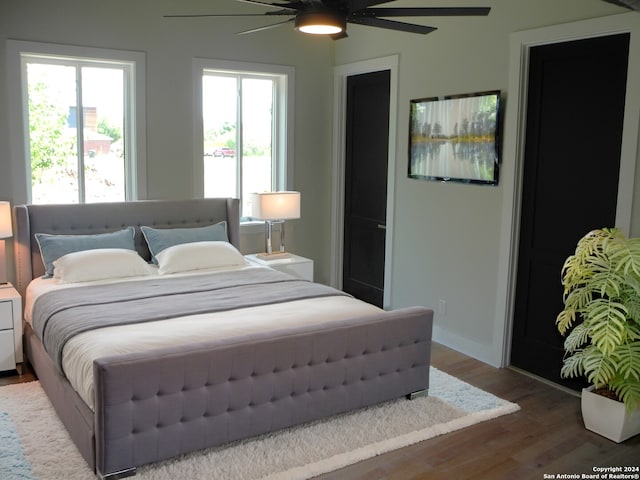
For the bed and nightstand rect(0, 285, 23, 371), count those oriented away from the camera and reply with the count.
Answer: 0

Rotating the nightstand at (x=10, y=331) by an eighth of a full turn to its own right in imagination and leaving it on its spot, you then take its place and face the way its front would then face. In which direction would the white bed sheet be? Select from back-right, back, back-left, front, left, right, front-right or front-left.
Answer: left

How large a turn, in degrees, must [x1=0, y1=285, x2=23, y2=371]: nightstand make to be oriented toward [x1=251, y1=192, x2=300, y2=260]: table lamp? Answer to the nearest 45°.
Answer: approximately 90° to its left

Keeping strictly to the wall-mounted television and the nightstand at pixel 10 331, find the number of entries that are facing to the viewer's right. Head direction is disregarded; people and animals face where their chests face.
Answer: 0

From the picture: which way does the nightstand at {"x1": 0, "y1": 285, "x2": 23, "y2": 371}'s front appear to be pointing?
toward the camera

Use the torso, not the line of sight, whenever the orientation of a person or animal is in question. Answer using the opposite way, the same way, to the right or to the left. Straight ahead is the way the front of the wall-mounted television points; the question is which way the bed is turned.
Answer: to the left

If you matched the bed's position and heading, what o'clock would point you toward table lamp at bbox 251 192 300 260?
The table lamp is roughly at 8 o'clock from the bed.

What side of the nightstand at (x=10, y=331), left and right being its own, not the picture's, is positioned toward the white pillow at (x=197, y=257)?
left

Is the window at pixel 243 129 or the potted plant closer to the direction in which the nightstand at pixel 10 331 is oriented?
the potted plant

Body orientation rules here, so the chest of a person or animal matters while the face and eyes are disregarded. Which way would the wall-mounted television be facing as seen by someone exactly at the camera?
facing the viewer and to the left of the viewer

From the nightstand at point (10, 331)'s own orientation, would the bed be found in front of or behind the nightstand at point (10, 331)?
in front

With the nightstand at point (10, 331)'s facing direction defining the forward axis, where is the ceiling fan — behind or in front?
in front

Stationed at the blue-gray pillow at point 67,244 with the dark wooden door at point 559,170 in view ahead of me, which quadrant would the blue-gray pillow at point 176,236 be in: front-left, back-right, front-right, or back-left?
front-left

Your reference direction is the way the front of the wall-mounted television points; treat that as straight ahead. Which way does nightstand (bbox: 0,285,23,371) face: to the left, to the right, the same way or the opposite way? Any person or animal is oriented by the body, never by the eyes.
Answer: to the left

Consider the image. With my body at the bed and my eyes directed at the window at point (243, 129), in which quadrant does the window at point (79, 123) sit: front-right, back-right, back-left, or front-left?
front-left

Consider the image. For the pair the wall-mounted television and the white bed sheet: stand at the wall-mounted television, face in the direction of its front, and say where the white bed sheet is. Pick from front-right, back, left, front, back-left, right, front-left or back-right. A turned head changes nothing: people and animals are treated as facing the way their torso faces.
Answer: front
